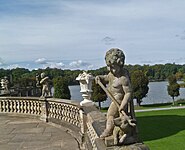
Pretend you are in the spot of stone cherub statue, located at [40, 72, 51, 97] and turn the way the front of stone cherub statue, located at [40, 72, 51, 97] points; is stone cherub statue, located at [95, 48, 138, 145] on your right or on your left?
on your left

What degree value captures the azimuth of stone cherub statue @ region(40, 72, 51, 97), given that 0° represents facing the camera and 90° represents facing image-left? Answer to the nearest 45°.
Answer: approximately 45°

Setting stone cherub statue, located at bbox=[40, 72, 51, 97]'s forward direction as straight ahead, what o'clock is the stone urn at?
The stone urn is roughly at 10 o'clock from the stone cherub statue.
